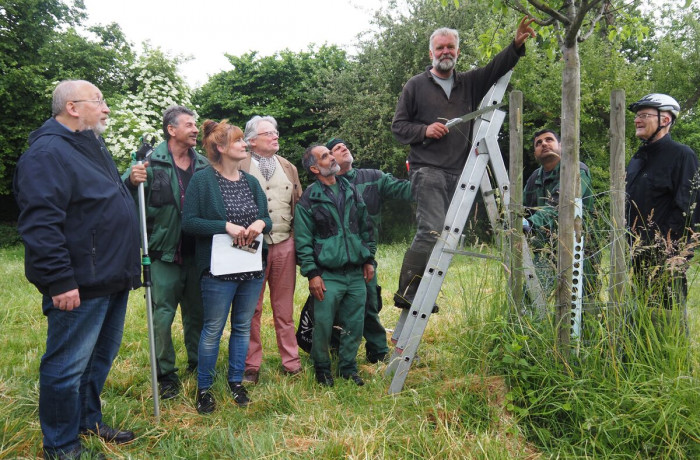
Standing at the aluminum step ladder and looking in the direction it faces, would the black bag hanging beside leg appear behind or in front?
in front

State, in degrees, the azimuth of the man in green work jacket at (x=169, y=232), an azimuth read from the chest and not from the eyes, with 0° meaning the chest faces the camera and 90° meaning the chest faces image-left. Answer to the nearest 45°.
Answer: approximately 315°

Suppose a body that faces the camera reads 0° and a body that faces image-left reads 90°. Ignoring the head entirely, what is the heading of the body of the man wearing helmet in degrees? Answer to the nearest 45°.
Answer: approximately 45°

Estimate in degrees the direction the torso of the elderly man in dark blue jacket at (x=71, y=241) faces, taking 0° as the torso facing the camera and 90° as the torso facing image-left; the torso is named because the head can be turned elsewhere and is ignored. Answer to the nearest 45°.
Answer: approximately 270°

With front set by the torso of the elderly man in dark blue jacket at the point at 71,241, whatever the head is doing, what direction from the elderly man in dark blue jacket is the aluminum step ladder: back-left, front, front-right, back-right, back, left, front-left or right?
front

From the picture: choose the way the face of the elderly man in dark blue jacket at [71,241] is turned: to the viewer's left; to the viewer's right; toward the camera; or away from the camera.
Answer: to the viewer's right

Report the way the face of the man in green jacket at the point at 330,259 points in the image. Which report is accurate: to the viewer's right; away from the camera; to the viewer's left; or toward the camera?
to the viewer's right

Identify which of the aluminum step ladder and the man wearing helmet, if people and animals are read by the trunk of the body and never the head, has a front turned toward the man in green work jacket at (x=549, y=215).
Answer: the man wearing helmet

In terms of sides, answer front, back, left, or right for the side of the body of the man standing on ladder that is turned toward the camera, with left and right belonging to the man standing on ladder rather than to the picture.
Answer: front

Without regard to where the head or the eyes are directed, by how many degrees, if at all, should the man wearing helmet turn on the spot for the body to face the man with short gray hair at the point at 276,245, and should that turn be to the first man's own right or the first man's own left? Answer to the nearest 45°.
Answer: approximately 45° to the first man's own right

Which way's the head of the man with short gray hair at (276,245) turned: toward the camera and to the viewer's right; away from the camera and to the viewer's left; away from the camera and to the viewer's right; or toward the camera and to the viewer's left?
toward the camera and to the viewer's right

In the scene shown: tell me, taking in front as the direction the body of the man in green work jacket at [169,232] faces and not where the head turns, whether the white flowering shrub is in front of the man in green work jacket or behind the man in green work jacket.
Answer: behind

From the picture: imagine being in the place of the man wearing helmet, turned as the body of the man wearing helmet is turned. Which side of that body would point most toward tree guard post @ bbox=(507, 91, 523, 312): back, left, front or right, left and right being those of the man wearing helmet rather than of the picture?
front

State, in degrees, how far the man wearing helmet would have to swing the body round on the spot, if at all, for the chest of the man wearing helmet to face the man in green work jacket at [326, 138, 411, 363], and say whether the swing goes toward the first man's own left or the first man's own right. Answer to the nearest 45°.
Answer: approximately 45° to the first man's own right

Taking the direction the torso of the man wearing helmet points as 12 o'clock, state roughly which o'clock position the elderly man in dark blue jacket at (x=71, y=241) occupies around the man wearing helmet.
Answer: The elderly man in dark blue jacket is roughly at 12 o'clock from the man wearing helmet.
